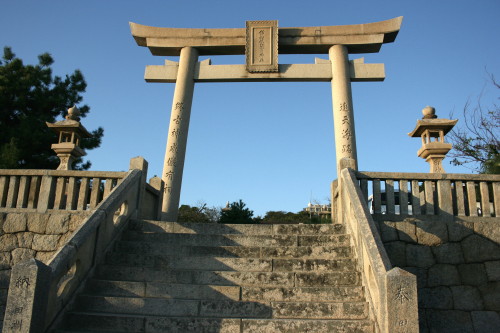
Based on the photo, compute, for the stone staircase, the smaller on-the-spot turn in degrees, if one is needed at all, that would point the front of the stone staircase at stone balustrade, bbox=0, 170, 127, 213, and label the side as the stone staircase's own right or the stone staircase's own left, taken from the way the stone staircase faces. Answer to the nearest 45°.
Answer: approximately 135° to the stone staircase's own right

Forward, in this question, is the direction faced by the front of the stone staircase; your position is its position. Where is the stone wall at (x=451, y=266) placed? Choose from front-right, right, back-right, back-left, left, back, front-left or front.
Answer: left

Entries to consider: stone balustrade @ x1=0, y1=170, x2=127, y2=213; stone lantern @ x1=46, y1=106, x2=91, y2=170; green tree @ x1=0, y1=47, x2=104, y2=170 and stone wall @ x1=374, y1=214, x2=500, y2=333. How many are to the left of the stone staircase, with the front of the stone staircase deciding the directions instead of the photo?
1

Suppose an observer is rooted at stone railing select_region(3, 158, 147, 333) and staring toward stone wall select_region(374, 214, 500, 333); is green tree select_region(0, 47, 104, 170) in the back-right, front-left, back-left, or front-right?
back-left

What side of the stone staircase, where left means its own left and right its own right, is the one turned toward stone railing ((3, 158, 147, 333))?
right

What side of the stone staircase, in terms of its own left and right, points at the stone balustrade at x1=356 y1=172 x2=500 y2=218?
left

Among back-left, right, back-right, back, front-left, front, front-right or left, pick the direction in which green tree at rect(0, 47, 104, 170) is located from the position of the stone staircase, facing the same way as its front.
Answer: back-right

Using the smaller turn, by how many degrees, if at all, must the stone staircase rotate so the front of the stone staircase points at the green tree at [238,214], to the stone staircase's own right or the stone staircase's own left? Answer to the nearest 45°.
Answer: approximately 180°

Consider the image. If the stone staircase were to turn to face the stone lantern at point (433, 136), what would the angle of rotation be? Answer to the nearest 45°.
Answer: approximately 135° to its left

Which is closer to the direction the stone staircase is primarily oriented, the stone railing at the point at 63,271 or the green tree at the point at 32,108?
the stone railing

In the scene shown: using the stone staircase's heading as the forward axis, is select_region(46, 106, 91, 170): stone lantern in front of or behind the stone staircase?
behind

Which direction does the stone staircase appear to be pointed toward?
toward the camera

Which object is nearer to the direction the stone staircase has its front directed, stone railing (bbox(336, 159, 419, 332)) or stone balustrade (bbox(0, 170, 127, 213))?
the stone railing
